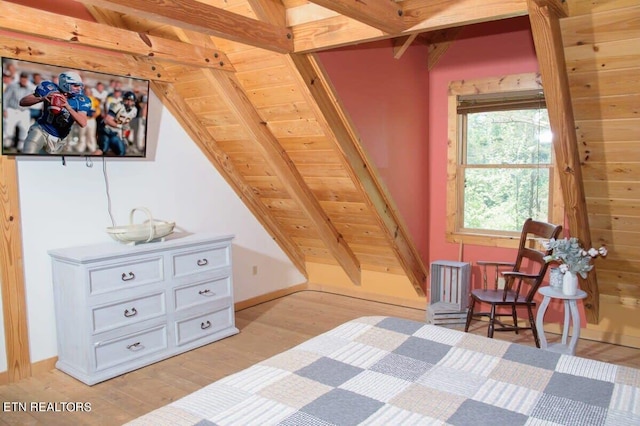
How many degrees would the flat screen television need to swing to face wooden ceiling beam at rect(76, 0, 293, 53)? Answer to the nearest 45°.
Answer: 0° — it already faces it

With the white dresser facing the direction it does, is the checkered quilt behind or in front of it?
in front

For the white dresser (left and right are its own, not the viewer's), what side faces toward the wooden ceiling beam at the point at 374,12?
front

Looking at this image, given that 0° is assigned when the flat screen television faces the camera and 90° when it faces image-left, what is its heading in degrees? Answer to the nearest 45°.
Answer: approximately 315°

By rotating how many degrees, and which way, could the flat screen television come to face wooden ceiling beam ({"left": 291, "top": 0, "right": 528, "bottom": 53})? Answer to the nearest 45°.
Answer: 0° — it already faces it

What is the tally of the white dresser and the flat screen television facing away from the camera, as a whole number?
0

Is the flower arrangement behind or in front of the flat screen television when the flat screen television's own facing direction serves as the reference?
in front

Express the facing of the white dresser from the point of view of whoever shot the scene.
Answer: facing the viewer and to the right of the viewer

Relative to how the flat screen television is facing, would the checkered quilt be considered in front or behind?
in front

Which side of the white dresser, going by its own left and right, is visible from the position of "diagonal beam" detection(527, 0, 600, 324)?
front

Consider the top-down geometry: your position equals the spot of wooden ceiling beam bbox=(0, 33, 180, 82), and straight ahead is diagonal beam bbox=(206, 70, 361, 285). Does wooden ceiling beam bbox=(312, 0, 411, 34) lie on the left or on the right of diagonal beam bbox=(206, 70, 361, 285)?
right
